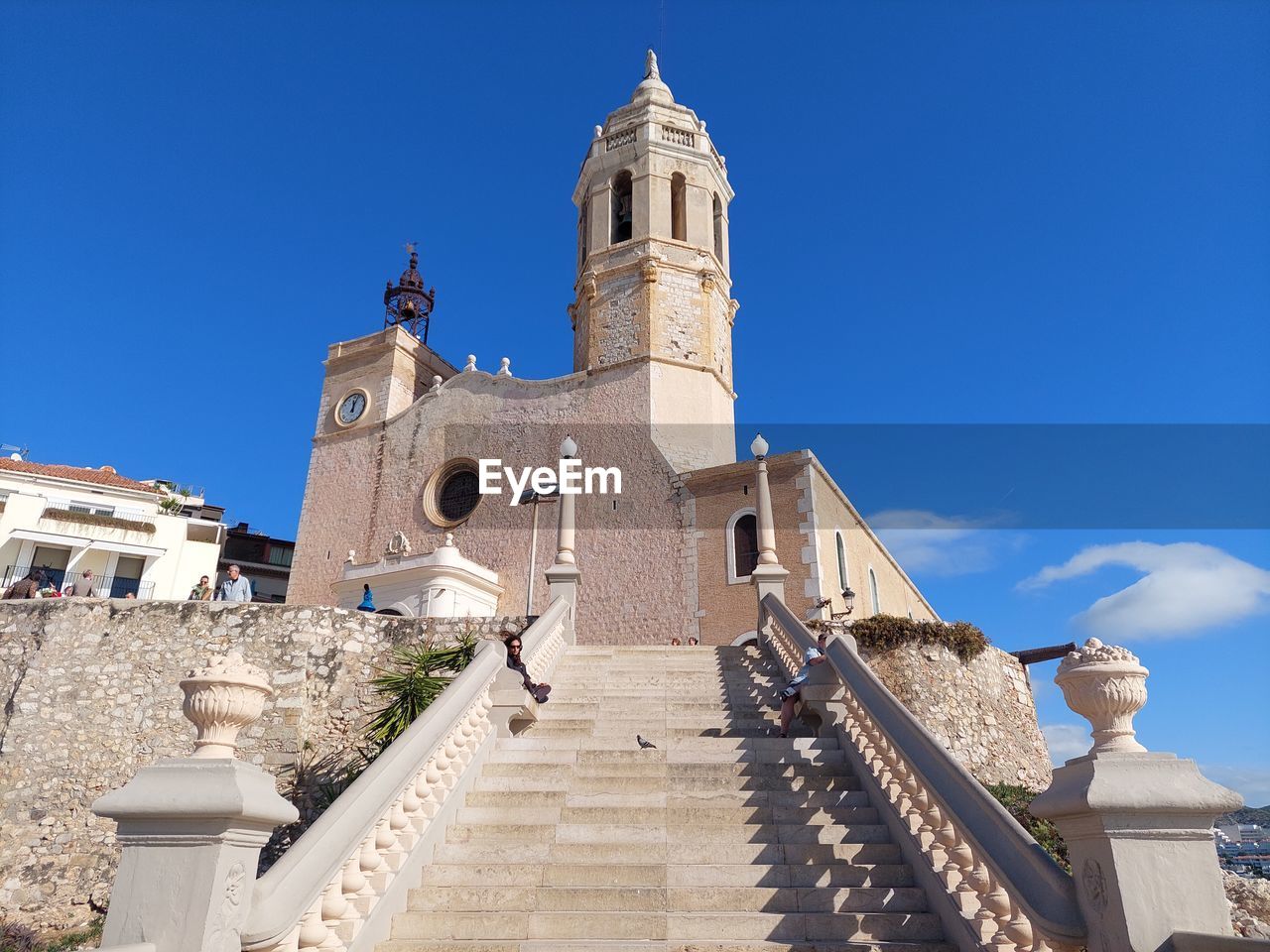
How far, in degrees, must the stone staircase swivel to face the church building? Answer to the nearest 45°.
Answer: approximately 180°

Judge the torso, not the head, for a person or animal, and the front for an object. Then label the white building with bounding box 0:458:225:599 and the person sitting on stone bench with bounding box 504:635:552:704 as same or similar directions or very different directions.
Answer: same or similar directions

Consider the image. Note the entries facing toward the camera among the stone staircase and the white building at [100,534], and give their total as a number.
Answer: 2

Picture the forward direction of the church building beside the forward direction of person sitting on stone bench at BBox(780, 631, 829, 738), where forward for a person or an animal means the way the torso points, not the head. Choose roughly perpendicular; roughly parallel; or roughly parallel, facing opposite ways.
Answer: roughly perpendicular

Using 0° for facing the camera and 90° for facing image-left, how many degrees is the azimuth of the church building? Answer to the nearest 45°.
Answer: approximately 45°

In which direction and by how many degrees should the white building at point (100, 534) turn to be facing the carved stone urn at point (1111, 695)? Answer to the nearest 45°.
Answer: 0° — it already faces it

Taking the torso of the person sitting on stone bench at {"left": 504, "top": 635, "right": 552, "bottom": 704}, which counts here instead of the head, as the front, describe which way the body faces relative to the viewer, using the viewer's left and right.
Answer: facing the viewer and to the right of the viewer

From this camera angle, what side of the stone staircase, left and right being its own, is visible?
front

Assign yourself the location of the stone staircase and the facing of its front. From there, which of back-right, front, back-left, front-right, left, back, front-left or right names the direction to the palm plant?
back-right

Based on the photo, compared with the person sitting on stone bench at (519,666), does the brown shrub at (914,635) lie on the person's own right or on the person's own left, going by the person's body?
on the person's own left

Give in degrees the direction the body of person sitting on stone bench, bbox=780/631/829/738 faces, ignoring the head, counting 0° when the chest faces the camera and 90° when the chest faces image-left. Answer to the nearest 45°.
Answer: approximately 45°

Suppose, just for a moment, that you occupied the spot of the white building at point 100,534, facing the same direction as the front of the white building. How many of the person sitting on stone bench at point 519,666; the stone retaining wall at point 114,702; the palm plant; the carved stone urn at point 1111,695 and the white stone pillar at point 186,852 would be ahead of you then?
5

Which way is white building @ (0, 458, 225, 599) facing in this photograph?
toward the camera

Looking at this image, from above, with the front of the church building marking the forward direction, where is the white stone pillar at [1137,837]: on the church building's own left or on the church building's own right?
on the church building's own left

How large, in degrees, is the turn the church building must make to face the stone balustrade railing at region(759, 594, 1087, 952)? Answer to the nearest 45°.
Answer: approximately 45° to its left
